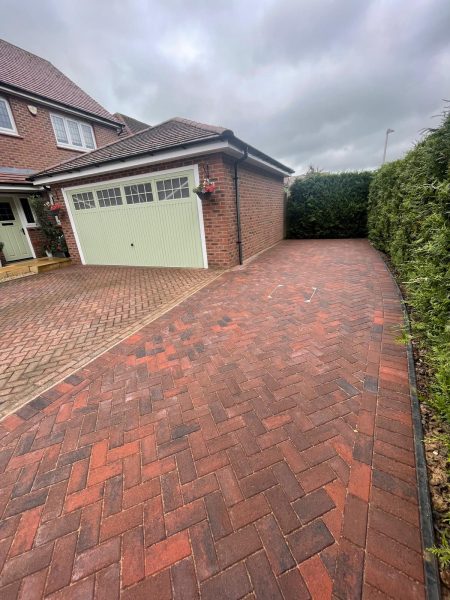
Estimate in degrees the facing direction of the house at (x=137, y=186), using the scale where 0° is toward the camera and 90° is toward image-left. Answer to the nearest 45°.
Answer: approximately 45°

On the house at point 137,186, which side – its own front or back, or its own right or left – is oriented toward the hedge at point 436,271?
left

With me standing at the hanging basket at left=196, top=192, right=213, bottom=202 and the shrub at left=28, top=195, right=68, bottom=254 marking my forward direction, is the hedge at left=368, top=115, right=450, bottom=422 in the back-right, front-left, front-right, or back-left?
back-left
